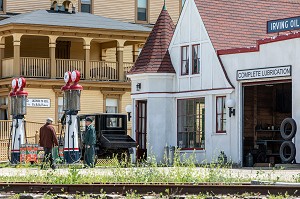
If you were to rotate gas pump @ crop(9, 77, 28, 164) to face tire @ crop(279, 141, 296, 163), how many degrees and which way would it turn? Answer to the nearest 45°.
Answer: approximately 90° to its left

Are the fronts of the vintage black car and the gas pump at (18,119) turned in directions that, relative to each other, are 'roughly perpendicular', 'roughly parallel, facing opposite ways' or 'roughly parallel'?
roughly perpendicular

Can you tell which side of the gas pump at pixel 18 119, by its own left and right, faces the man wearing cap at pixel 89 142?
left

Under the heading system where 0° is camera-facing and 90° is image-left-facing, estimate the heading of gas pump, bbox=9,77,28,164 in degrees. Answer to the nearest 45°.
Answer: approximately 45°

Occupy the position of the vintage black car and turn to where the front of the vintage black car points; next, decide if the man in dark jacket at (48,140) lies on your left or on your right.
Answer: on your left

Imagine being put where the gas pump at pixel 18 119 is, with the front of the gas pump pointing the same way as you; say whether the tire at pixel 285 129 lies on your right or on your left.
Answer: on your left

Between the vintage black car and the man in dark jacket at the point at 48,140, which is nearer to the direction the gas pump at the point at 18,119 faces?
the man in dark jacket

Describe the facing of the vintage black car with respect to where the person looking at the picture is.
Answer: facing away from the viewer and to the left of the viewer
